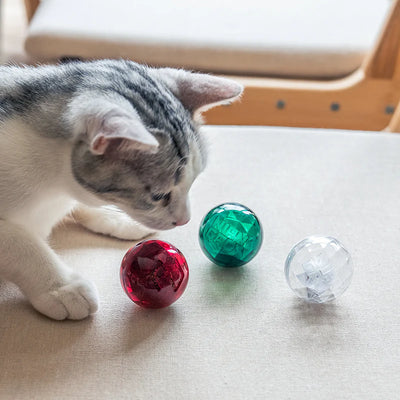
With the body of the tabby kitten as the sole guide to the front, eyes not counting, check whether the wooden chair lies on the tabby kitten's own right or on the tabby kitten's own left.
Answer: on the tabby kitten's own left

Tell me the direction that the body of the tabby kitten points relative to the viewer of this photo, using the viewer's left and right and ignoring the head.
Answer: facing to the right of the viewer
